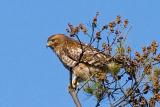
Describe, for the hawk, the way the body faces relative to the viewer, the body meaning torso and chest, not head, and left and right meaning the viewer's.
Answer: facing to the left of the viewer
